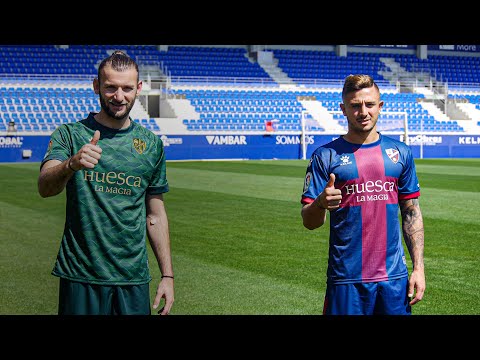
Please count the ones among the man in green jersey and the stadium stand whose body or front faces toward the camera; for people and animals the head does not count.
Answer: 2

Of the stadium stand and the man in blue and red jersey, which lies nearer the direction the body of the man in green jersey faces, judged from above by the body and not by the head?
the man in blue and red jersey

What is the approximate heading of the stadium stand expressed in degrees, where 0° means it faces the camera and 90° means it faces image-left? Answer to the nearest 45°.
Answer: approximately 0°

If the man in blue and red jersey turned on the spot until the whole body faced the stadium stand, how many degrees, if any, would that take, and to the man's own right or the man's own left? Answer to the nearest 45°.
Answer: approximately 180°

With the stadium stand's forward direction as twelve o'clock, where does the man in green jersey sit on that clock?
The man in green jersey is roughly at 12 o'clock from the stadium stand.

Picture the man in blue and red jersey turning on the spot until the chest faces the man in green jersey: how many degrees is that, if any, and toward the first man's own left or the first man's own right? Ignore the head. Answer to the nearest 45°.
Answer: approximately 45° to the first man's own right

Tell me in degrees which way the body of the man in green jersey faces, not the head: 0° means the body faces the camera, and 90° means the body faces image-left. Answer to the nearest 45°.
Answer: approximately 0°

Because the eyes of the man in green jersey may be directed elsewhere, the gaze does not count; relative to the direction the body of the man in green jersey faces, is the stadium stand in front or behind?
behind

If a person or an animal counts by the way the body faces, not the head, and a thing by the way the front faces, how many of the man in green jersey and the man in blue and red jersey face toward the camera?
2

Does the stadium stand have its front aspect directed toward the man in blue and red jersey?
yes
